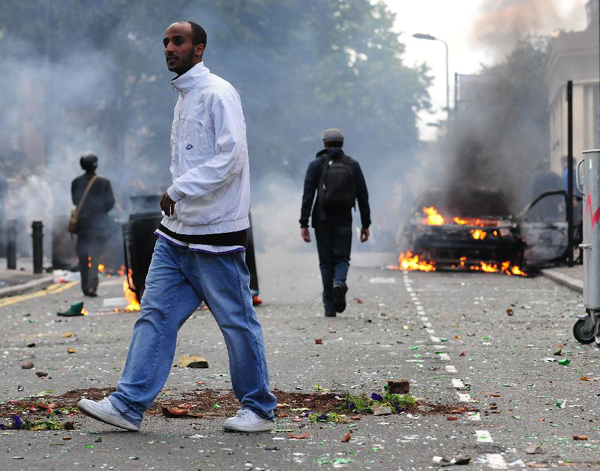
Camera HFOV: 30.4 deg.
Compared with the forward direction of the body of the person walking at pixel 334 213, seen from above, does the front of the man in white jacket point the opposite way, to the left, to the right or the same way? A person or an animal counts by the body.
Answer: to the left

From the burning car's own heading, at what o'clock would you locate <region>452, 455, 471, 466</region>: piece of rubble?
The piece of rubble is roughly at 12 o'clock from the burning car.

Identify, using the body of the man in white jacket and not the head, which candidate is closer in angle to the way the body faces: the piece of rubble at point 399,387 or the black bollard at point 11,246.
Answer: the black bollard

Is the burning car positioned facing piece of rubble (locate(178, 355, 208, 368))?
yes

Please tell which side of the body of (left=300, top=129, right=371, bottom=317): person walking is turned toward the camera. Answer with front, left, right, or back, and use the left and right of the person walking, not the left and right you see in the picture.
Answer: back

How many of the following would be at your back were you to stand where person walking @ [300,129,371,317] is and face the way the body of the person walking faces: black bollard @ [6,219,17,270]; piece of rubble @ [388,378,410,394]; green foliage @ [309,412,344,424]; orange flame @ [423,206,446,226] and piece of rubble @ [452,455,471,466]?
3

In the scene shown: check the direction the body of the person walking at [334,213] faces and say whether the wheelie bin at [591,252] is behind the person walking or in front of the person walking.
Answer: behind

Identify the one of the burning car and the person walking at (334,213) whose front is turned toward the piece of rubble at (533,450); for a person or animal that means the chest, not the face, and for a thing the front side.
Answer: the burning car

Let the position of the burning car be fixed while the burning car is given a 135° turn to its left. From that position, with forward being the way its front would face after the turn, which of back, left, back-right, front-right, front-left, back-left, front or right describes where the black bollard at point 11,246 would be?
back-left

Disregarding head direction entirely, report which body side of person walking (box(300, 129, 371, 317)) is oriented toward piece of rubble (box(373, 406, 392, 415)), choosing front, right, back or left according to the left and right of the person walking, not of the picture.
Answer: back

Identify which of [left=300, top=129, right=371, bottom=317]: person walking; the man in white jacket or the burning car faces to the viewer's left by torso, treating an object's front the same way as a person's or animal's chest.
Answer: the man in white jacket

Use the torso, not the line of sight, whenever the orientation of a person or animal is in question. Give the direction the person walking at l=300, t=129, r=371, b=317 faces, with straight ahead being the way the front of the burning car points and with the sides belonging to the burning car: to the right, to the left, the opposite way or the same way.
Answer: the opposite way
